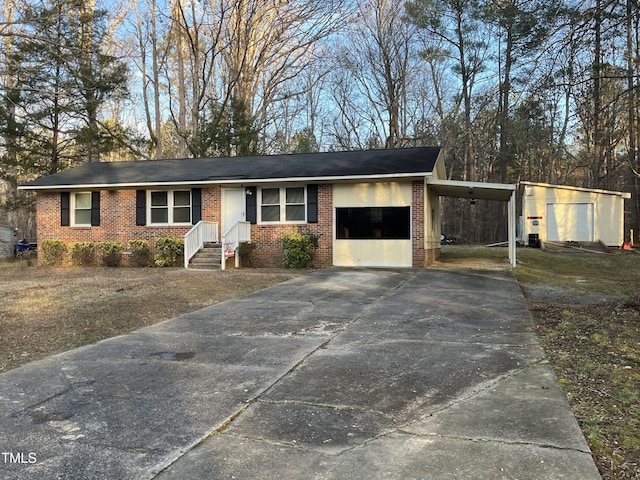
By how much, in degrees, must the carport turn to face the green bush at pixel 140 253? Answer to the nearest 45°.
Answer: approximately 90° to its right

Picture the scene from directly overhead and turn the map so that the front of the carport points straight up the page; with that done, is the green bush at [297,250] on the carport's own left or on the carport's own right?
on the carport's own right

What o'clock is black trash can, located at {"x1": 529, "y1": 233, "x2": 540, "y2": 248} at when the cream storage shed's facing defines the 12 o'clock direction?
The black trash can is roughly at 2 o'clock from the cream storage shed.

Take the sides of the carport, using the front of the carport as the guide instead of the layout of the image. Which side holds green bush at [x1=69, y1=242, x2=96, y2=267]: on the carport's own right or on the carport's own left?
on the carport's own right

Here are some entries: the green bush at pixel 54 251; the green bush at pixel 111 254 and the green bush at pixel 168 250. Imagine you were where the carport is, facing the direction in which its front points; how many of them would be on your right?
3

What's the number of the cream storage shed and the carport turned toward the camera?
2

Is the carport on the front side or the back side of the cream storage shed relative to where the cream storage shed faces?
on the front side

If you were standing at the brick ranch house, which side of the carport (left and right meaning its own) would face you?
right

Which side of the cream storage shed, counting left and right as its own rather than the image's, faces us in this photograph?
front

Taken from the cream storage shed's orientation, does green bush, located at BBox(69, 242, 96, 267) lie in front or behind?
in front

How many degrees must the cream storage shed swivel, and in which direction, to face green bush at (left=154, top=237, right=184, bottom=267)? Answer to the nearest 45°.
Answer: approximately 45° to its right

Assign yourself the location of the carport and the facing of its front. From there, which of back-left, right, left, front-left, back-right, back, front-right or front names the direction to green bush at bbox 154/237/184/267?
right

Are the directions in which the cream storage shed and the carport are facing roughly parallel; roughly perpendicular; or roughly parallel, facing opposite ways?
roughly parallel

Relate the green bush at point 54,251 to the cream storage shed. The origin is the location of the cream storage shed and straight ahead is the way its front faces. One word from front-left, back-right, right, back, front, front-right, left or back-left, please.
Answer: front-right
